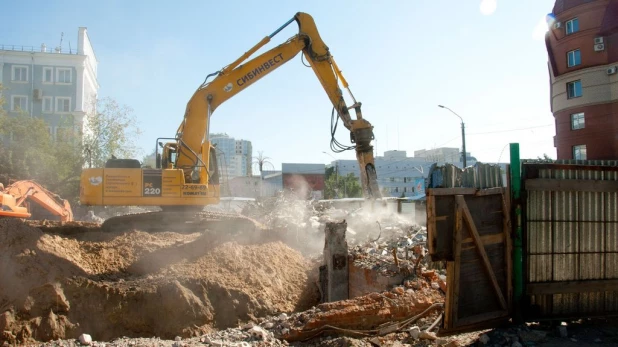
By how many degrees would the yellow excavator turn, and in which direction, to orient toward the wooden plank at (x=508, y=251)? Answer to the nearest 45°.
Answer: approximately 45° to its right

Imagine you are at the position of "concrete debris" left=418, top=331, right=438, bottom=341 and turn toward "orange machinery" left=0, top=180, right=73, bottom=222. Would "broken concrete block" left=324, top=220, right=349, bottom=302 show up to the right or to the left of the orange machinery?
right

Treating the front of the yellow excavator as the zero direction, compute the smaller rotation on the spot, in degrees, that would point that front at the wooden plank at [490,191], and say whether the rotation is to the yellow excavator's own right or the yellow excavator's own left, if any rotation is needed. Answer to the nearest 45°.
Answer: approximately 45° to the yellow excavator's own right

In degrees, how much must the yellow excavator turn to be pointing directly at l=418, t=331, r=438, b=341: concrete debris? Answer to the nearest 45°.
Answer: approximately 45° to its right

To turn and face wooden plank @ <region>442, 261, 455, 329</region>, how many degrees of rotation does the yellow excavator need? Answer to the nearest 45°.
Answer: approximately 45° to its right

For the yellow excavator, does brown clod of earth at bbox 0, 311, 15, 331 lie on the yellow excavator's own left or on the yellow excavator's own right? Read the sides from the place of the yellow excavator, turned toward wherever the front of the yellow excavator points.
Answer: on the yellow excavator's own right

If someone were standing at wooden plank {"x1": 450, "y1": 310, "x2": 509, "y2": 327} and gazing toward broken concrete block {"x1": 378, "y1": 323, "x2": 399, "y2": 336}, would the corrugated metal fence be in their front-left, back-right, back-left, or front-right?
back-right

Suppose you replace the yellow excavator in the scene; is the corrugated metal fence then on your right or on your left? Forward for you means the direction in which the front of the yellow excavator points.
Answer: on your right

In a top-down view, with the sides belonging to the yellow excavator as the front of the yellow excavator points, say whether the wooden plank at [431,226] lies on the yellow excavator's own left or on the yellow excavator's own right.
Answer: on the yellow excavator's own right

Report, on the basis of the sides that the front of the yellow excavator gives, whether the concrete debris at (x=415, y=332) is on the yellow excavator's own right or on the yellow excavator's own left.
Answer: on the yellow excavator's own right

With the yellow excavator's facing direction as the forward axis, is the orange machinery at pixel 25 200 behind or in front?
behind

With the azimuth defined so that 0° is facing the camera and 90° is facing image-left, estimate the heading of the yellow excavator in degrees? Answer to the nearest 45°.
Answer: approximately 270°
